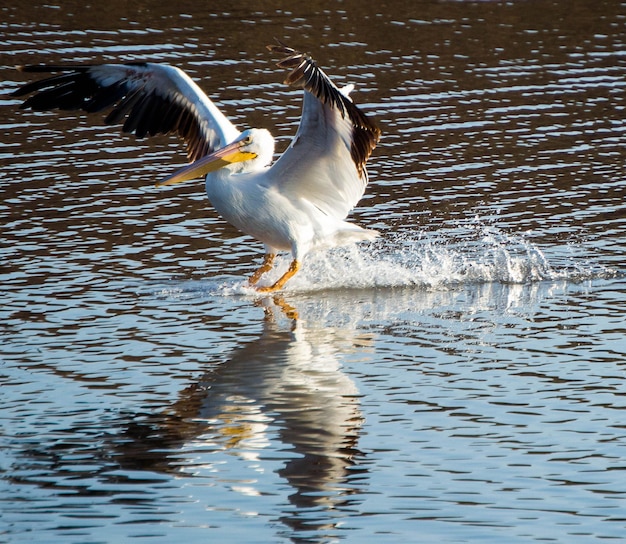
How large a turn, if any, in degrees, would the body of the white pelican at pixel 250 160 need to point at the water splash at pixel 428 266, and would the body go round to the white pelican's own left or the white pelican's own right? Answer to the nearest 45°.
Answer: approximately 135° to the white pelican's own left

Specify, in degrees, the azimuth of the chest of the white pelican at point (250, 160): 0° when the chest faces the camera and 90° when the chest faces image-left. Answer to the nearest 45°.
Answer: approximately 45°
